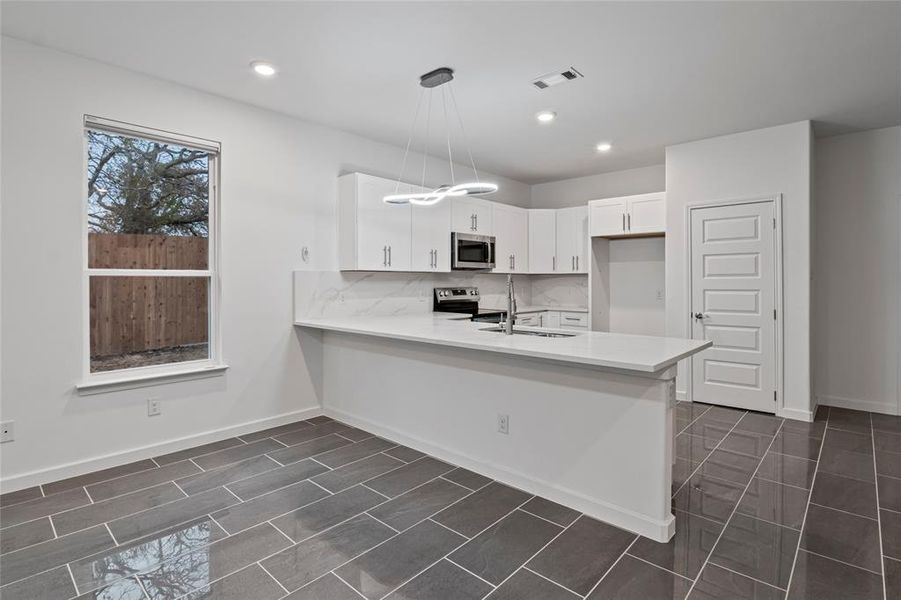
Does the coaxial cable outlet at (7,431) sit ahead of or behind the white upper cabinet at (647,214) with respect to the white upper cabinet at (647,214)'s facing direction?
ahead

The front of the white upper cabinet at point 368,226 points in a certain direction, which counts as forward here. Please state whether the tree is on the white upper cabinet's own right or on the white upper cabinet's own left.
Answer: on the white upper cabinet's own right

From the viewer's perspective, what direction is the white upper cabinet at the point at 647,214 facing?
toward the camera

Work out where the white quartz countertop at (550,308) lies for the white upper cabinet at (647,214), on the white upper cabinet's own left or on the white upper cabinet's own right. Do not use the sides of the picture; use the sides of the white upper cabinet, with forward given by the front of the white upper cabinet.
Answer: on the white upper cabinet's own right

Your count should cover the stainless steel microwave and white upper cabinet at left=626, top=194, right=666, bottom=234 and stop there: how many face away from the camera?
0

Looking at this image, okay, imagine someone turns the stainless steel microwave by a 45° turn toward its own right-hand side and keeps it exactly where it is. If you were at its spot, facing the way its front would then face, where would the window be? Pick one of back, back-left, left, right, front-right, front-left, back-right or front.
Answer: front-right

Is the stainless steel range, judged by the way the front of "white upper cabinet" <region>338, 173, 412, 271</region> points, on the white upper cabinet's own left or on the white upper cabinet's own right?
on the white upper cabinet's own left

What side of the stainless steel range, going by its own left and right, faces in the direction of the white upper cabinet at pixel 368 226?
right

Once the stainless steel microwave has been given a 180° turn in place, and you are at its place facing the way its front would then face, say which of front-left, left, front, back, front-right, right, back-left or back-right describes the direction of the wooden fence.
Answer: left

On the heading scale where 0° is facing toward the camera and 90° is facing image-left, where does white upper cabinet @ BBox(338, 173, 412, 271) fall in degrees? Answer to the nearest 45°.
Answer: approximately 315°

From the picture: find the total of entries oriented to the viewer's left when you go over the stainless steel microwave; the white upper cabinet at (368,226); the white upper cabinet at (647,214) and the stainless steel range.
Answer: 0
